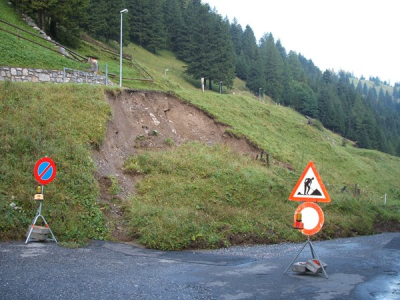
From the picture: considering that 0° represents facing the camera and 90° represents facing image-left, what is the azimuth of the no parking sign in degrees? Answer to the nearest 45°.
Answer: approximately 0°

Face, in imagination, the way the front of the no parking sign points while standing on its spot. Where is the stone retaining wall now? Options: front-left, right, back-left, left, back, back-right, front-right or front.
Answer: back
